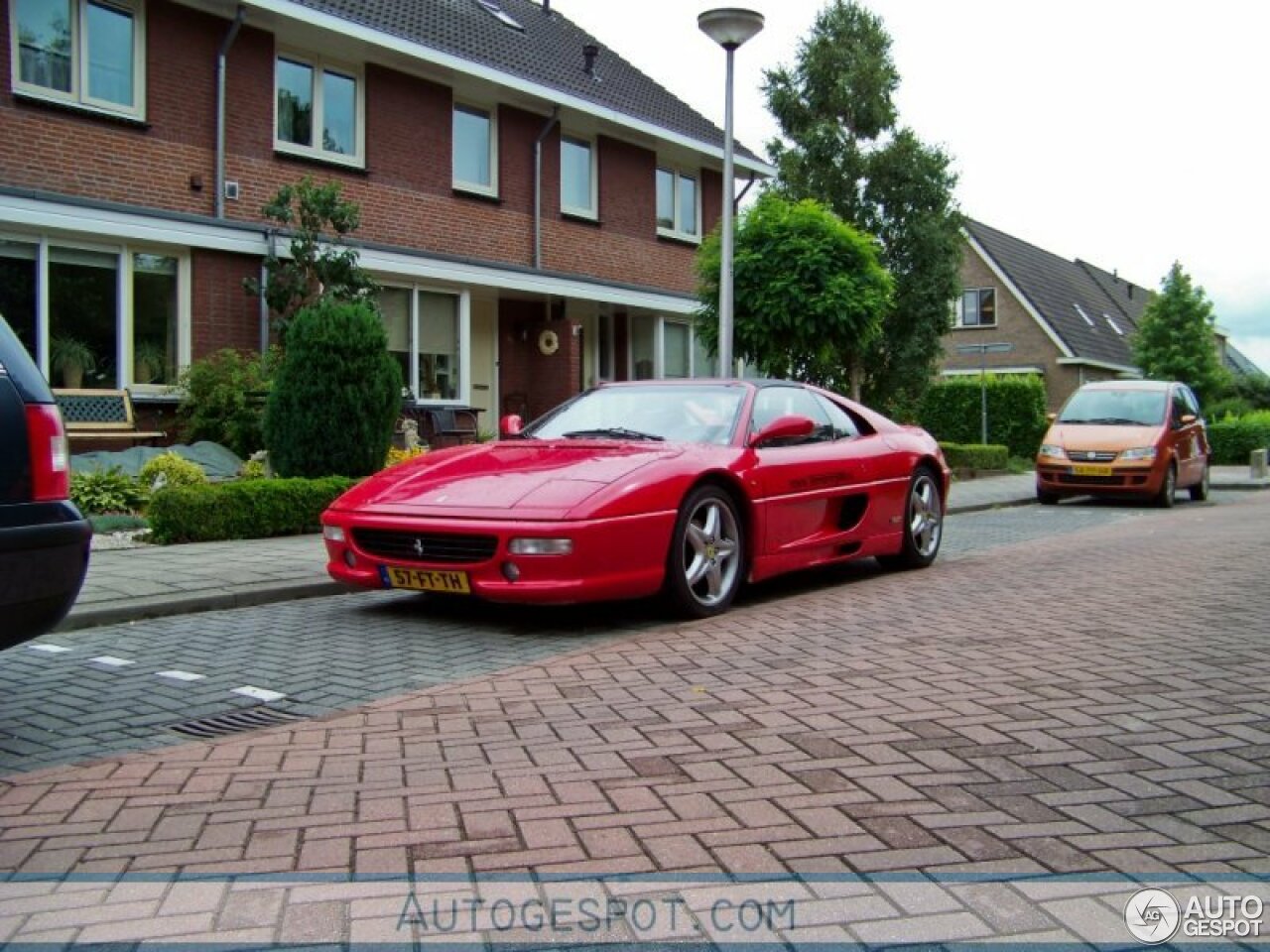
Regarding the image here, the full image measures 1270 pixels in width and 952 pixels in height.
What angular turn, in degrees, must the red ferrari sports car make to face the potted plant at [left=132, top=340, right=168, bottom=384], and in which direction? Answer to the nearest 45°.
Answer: approximately 90° to its right

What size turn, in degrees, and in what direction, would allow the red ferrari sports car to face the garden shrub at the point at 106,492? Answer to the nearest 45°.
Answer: approximately 90° to its right

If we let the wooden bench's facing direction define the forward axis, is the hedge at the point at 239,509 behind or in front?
in front

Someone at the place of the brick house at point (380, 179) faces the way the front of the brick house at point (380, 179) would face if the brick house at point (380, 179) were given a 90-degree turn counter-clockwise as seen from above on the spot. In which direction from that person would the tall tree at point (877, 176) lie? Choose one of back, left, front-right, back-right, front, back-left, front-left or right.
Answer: front

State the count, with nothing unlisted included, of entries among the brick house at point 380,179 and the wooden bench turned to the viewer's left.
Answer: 0

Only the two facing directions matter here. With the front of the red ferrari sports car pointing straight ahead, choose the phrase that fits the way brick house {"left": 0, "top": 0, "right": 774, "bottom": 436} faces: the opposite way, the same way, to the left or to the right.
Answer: to the left

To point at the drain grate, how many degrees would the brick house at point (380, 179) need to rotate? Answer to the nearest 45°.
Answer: approximately 45° to its right

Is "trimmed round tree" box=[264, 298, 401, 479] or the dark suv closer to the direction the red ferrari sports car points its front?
the dark suv

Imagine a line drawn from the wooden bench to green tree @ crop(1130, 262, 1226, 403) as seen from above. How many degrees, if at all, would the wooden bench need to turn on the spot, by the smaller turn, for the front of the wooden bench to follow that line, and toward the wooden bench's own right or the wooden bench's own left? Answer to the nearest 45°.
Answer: approximately 90° to the wooden bench's own left
